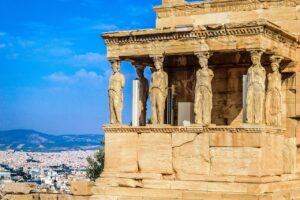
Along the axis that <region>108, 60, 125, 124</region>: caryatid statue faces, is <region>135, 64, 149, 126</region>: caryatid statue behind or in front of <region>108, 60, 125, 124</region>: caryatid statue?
behind

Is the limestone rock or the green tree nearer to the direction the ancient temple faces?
the limestone rock

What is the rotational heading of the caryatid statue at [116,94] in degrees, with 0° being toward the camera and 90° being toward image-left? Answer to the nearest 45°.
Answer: approximately 45°

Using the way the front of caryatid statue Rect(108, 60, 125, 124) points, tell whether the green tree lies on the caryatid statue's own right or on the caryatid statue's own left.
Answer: on the caryatid statue's own right

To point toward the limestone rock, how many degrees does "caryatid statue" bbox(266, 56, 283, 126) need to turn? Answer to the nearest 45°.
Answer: approximately 90° to its right

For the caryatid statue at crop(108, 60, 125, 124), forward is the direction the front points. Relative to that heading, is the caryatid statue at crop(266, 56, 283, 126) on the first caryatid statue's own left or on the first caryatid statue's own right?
on the first caryatid statue's own left
